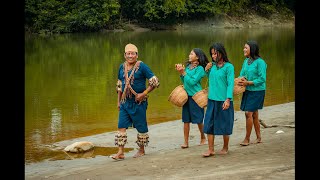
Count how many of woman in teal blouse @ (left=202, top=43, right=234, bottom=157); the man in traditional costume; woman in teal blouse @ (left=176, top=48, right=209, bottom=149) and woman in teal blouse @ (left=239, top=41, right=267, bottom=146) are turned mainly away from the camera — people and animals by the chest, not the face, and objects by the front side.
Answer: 0

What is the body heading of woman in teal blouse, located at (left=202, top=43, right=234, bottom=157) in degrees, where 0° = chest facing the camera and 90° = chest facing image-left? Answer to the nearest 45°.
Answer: approximately 45°

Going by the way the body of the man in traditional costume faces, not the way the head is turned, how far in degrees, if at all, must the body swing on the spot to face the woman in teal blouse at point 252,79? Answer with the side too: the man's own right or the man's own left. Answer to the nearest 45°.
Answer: approximately 135° to the man's own left

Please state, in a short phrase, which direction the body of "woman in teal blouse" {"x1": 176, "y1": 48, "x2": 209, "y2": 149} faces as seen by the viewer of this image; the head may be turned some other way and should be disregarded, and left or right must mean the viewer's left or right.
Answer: facing the viewer and to the left of the viewer

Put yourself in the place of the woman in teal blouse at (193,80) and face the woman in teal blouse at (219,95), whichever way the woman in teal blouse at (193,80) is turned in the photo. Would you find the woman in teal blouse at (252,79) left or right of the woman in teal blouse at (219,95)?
left

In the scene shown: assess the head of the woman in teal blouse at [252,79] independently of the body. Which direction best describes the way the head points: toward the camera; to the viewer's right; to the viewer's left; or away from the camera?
to the viewer's left

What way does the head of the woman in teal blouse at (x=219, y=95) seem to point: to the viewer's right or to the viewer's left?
to the viewer's left

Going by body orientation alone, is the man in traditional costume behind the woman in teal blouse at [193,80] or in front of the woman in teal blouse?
in front

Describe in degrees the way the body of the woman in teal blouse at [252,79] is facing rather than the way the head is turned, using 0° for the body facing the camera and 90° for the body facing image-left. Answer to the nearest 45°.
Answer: approximately 45°

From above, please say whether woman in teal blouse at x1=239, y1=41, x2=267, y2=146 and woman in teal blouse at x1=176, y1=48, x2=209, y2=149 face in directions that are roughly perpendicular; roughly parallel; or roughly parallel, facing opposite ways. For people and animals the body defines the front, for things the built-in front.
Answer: roughly parallel

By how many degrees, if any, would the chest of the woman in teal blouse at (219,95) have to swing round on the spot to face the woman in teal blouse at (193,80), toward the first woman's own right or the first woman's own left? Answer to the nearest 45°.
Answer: approximately 90° to the first woman's own right

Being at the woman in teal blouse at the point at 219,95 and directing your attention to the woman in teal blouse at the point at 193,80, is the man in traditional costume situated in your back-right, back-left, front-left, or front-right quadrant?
front-left

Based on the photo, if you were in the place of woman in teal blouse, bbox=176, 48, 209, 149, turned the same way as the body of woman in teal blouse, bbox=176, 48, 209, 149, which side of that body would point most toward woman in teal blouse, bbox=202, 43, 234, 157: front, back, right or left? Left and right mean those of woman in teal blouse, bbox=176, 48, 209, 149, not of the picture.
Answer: left

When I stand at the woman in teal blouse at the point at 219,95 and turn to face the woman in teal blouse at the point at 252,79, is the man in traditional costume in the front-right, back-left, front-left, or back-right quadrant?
back-left
